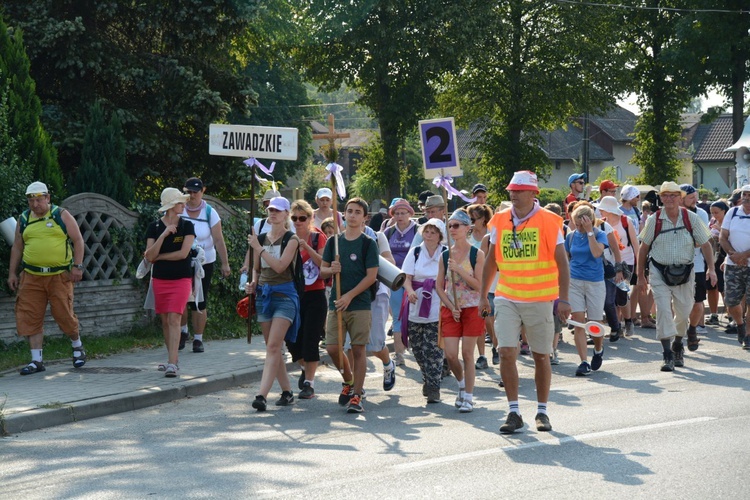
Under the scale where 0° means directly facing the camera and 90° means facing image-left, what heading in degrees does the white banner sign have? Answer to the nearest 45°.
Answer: approximately 0°

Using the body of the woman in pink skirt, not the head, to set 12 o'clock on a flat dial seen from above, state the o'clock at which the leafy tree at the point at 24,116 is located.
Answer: The leafy tree is roughly at 5 o'clock from the woman in pink skirt.

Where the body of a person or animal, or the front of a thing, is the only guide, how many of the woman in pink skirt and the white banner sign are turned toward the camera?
2

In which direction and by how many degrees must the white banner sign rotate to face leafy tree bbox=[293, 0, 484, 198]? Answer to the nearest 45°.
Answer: approximately 180°

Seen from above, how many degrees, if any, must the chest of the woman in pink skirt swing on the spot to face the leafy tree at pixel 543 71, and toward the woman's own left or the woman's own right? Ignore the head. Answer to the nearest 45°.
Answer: approximately 135° to the woman's own left

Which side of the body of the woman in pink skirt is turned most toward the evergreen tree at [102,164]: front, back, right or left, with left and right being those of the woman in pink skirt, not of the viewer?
back
